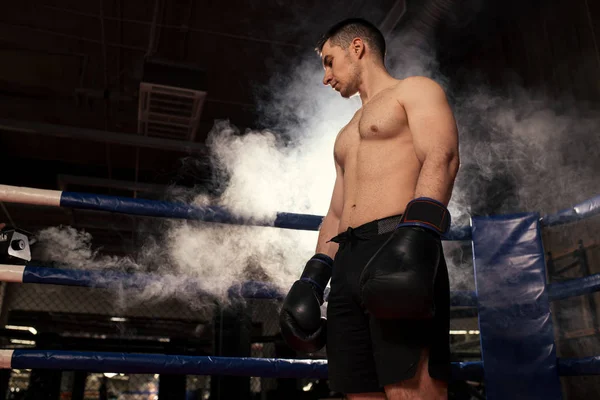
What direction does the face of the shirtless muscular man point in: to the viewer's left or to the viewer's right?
to the viewer's left

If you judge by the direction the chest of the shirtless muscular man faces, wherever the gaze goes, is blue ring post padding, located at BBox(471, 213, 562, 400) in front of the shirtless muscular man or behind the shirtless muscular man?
behind

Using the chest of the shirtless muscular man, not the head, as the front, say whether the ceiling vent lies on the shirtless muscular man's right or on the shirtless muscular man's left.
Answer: on the shirtless muscular man's right

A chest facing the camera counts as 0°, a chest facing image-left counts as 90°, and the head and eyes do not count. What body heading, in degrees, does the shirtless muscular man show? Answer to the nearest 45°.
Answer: approximately 45°
